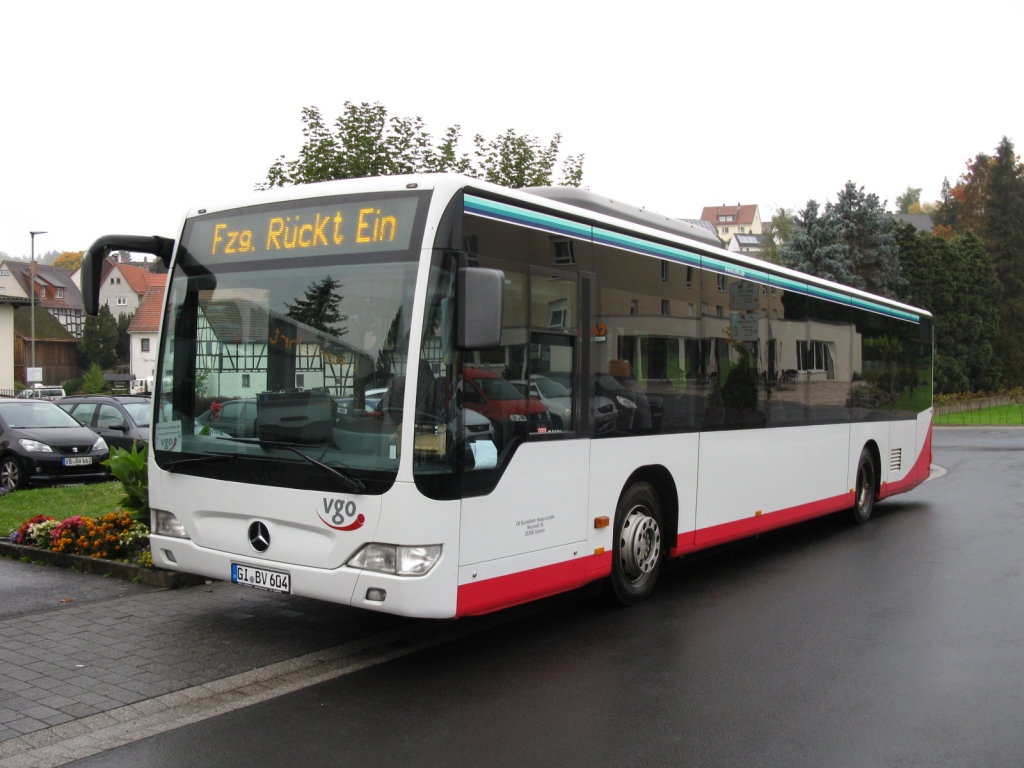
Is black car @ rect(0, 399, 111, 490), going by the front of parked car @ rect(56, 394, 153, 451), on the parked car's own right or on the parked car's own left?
on the parked car's own right

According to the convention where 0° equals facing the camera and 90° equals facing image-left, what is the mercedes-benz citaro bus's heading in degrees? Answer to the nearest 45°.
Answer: approximately 45°

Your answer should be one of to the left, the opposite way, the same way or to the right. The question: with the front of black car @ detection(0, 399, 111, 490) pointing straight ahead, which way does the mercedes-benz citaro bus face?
to the right

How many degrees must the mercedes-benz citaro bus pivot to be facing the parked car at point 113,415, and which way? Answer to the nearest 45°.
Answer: approximately 90° to its right

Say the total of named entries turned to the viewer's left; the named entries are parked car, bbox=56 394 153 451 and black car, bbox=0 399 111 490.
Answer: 0

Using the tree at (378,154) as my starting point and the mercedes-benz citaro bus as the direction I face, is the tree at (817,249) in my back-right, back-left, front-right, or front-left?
back-left

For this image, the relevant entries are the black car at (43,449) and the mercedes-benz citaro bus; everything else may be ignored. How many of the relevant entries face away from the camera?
0

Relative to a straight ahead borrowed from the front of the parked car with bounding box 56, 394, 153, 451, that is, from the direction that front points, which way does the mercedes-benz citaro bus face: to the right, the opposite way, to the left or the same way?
to the right

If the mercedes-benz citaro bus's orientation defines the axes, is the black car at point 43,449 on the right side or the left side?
on its right

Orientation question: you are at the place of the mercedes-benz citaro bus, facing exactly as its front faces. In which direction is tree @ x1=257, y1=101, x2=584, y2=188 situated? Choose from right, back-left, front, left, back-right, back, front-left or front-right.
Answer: back-right

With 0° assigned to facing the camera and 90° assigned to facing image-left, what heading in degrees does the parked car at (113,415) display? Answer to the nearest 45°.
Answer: approximately 315°

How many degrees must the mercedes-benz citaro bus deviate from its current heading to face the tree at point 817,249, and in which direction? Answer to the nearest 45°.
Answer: approximately 135° to its right
